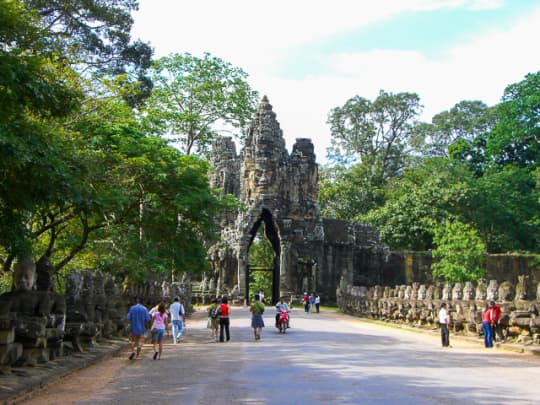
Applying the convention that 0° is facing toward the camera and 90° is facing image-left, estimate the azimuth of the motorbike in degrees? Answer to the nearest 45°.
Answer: approximately 0°

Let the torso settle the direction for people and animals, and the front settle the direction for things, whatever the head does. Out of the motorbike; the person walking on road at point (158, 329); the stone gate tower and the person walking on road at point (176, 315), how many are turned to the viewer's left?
0

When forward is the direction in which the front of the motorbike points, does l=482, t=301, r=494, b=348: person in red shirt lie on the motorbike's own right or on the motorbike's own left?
on the motorbike's own left

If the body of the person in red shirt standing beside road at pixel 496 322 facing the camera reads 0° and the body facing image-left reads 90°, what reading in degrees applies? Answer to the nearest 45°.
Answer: approximately 90°

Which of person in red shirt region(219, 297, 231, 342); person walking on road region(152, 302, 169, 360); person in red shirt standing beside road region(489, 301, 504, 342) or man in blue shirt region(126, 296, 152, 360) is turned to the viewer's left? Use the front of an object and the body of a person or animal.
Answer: person in red shirt standing beside road region(489, 301, 504, 342)

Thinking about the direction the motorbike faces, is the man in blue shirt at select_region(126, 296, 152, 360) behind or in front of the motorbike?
in front

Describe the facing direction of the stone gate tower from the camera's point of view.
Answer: facing the viewer

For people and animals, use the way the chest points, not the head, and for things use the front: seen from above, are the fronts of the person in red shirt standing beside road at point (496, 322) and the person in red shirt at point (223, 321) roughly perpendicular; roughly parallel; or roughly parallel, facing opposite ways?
roughly perpendicular

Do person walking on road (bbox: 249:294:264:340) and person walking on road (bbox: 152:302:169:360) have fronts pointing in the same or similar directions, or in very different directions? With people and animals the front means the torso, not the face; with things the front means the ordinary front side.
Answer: same or similar directions

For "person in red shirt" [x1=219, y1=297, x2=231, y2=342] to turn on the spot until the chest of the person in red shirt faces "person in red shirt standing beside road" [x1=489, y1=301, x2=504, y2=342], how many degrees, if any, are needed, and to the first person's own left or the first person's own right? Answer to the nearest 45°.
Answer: approximately 90° to the first person's own right
